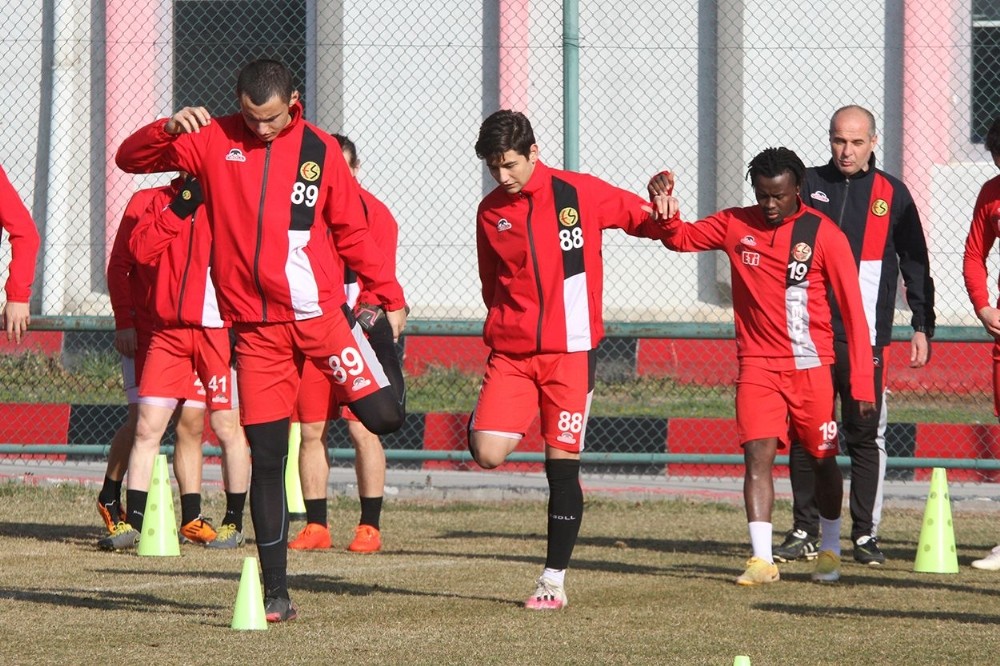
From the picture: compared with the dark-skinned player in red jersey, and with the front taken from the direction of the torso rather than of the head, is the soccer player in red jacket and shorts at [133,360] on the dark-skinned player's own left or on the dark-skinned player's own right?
on the dark-skinned player's own right

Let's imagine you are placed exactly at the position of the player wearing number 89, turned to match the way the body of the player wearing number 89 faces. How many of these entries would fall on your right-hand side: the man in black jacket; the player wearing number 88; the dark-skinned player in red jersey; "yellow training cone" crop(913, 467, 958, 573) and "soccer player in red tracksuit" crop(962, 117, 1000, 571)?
0

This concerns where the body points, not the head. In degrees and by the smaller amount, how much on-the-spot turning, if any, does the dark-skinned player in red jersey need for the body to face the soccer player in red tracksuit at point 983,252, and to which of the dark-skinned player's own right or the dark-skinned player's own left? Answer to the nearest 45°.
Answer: approximately 135° to the dark-skinned player's own left

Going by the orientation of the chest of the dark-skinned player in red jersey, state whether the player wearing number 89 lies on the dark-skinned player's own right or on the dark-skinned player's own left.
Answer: on the dark-skinned player's own right

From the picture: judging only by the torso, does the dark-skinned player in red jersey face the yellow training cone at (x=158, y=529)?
no

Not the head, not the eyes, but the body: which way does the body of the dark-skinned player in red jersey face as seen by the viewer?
toward the camera

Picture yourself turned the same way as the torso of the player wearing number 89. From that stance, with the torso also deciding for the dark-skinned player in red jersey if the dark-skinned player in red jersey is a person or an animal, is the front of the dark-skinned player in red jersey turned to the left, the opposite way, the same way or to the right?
the same way

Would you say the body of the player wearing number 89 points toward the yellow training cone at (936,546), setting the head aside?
no

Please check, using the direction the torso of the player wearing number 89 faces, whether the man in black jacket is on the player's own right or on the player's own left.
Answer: on the player's own left

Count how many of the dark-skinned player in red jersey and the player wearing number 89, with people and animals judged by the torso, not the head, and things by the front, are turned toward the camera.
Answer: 2

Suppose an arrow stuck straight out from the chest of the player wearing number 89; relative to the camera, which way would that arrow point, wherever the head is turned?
toward the camera

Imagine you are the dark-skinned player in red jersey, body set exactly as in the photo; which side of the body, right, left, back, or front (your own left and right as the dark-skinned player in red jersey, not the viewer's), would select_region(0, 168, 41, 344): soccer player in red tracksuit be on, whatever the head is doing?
right

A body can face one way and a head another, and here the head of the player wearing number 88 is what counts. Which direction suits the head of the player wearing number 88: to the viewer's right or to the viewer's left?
to the viewer's left

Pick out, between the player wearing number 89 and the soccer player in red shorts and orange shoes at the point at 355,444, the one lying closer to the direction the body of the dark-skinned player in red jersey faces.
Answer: the player wearing number 89

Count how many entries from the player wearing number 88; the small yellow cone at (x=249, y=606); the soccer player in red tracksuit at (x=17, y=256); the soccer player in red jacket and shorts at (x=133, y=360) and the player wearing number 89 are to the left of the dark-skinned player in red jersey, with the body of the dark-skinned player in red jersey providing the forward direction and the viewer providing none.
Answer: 0

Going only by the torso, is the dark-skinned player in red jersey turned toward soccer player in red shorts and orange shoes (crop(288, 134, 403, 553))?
no

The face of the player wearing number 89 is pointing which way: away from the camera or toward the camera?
toward the camera

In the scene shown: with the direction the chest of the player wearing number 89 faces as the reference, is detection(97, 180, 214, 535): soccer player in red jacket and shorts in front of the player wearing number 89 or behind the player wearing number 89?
behind
